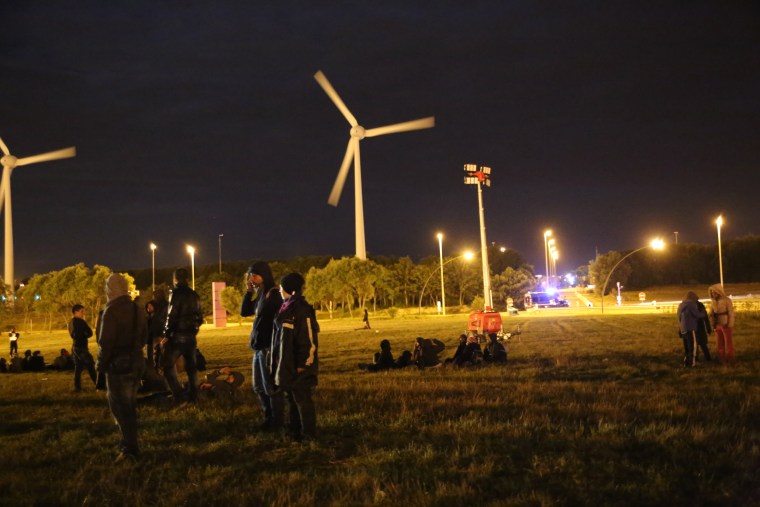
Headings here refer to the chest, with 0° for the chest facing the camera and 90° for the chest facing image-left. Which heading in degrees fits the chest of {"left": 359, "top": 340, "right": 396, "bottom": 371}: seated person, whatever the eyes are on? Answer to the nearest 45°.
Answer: approximately 90°

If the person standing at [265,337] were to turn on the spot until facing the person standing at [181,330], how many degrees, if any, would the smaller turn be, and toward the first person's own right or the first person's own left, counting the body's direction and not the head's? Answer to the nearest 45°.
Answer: approximately 45° to the first person's own right

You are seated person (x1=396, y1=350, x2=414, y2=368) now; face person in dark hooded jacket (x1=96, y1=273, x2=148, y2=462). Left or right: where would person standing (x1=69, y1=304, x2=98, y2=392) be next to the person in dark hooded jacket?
right

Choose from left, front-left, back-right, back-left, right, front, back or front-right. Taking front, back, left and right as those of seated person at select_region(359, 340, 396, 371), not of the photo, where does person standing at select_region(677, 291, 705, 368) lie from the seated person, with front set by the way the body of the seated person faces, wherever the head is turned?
back

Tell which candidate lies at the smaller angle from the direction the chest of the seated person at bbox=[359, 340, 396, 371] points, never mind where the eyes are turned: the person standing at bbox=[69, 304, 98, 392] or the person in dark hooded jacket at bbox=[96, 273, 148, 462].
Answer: the person standing
